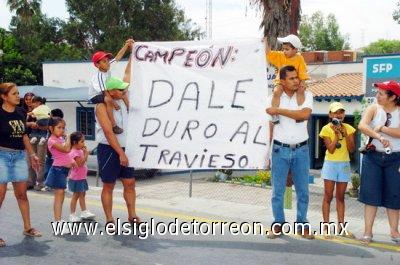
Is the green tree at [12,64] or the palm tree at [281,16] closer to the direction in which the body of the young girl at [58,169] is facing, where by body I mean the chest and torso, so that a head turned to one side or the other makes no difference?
the palm tree

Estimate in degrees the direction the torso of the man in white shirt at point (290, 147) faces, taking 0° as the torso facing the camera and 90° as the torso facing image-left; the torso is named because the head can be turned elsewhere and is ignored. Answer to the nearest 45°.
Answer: approximately 0°

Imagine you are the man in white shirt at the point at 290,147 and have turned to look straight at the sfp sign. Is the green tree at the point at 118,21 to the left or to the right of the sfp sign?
left

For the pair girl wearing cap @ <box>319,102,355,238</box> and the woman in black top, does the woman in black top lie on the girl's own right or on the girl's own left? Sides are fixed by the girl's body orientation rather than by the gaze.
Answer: on the girl's own right

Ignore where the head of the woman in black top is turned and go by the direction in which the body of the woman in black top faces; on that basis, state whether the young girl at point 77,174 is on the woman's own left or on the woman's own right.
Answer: on the woman's own left
